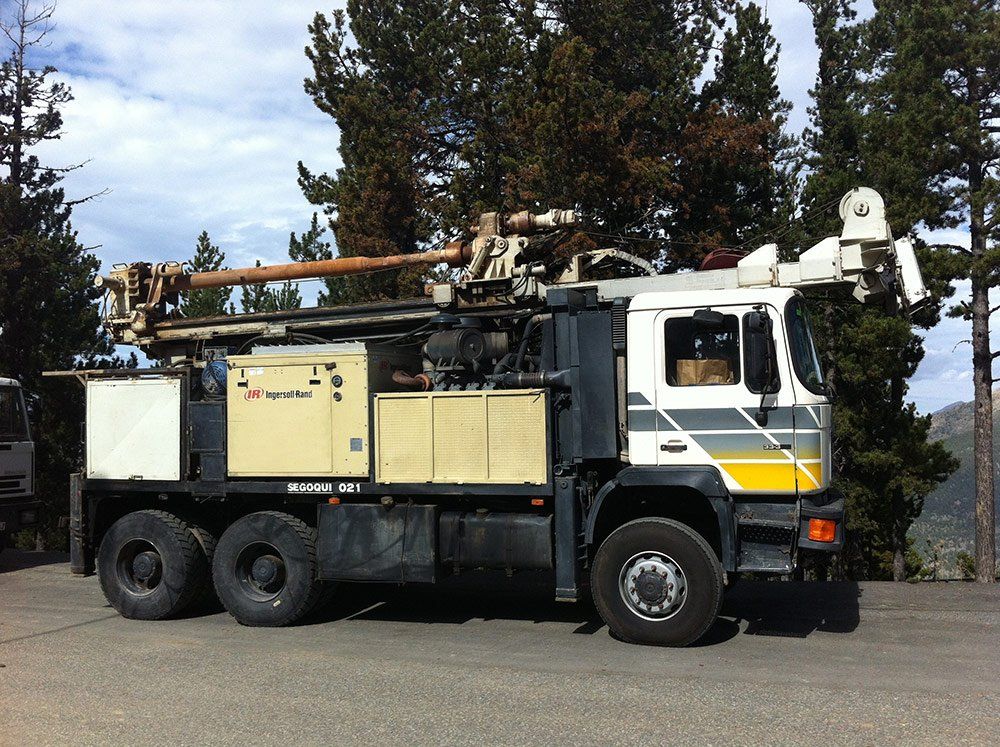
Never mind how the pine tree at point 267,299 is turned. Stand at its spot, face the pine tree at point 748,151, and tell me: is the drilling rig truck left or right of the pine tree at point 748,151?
right

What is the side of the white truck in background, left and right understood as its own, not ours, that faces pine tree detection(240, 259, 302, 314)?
left

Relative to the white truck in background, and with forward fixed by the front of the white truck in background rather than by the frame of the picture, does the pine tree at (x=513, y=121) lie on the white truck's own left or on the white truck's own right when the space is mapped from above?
on the white truck's own left

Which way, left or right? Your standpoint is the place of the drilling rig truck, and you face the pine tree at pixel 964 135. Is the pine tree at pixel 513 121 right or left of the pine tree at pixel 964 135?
left

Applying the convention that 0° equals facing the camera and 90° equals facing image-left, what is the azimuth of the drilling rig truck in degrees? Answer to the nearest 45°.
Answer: approximately 270°

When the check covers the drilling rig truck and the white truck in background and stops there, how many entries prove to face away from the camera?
0

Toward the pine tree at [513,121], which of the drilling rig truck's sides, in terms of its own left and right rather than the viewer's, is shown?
left

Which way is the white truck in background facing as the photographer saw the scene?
facing the viewer and to the right of the viewer

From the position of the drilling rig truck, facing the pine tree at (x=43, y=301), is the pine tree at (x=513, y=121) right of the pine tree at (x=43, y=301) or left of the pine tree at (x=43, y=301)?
right

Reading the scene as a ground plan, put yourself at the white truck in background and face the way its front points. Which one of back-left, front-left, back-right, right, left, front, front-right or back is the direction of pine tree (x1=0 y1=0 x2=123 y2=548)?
back-left
